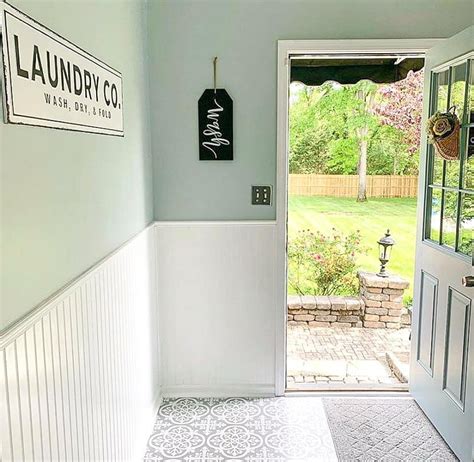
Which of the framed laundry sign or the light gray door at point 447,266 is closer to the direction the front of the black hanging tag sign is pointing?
the framed laundry sign

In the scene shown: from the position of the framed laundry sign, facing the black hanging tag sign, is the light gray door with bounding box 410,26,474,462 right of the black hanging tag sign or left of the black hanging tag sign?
right

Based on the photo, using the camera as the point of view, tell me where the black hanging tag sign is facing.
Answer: facing the viewer

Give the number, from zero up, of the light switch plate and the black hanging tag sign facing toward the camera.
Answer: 2

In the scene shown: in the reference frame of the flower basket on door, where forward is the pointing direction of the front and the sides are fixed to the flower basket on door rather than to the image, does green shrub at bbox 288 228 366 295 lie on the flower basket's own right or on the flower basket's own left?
on the flower basket's own right

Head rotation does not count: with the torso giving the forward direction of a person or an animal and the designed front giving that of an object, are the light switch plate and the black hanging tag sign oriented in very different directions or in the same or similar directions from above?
same or similar directions

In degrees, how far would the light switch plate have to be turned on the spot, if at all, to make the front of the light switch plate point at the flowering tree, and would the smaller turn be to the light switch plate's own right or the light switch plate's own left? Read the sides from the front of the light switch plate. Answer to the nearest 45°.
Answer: approximately 135° to the light switch plate's own left

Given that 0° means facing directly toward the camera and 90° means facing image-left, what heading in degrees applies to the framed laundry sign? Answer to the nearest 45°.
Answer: approximately 315°

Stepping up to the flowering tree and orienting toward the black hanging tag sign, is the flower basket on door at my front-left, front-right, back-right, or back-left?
front-left

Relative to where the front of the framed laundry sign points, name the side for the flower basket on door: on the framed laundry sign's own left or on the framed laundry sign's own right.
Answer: on the framed laundry sign's own left

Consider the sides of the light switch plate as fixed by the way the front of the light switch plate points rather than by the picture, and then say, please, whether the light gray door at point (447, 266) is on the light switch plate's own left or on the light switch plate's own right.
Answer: on the light switch plate's own left

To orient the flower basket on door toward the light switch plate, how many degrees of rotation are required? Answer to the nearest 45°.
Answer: approximately 45° to its right

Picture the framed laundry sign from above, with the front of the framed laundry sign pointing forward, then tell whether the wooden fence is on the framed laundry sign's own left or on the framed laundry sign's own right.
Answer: on the framed laundry sign's own left

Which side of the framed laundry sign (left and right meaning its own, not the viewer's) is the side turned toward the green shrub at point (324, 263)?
left

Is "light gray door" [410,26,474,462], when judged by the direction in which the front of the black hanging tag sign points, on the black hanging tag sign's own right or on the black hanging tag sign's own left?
on the black hanging tag sign's own left

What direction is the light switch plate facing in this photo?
toward the camera
